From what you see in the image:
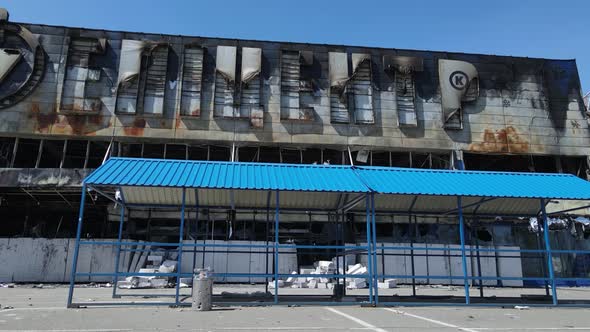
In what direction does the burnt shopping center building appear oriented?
toward the camera

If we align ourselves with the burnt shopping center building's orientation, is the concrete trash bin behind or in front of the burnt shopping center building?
in front

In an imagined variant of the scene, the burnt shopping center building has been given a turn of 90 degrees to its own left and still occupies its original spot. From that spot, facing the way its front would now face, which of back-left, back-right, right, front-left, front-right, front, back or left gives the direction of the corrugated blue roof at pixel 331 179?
right

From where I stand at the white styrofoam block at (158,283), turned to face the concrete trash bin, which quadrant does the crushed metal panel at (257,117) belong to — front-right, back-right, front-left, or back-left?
back-left
